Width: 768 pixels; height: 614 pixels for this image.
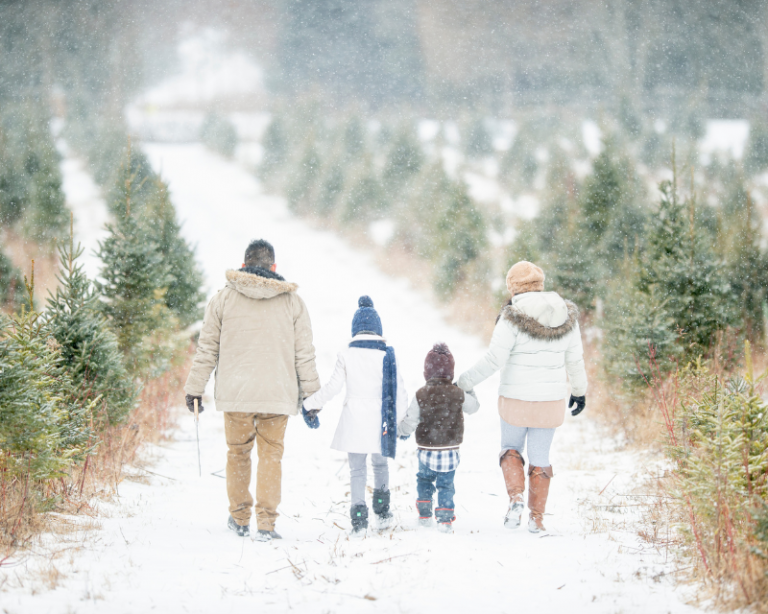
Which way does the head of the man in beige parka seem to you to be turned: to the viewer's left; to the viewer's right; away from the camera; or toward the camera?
away from the camera

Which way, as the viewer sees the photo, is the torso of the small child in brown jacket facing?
away from the camera

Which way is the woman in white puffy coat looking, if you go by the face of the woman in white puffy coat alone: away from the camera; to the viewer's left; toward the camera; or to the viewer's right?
away from the camera

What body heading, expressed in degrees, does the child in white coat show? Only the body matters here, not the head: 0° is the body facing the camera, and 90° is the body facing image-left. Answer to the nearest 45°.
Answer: approximately 180°

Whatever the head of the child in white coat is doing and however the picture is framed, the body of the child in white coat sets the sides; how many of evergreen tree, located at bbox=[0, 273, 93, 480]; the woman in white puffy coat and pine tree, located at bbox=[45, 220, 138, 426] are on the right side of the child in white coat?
1

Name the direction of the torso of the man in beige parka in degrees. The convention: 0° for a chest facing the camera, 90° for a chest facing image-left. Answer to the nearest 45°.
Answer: approximately 180°

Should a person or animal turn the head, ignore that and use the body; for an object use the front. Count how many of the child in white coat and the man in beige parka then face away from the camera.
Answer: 2
